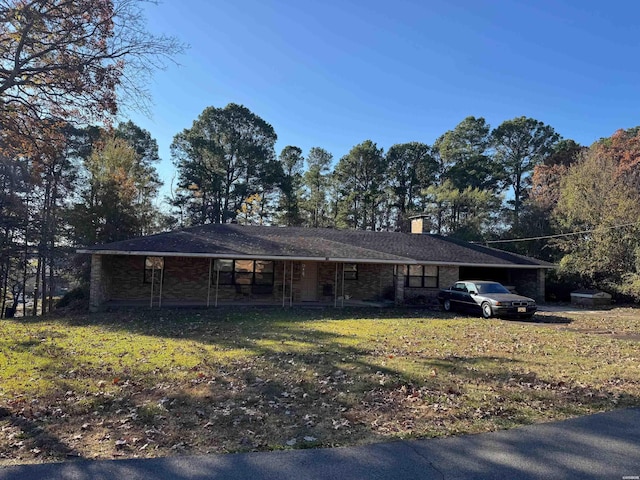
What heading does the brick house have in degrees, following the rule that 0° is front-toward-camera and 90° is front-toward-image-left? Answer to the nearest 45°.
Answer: approximately 0°

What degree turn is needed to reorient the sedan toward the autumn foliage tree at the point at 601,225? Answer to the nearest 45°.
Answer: approximately 90° to its left

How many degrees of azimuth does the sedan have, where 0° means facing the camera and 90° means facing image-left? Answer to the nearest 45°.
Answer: approximately 315°

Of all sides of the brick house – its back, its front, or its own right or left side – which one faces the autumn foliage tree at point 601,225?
left
